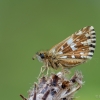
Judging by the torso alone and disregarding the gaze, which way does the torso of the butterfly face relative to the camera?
to the viewer's left
